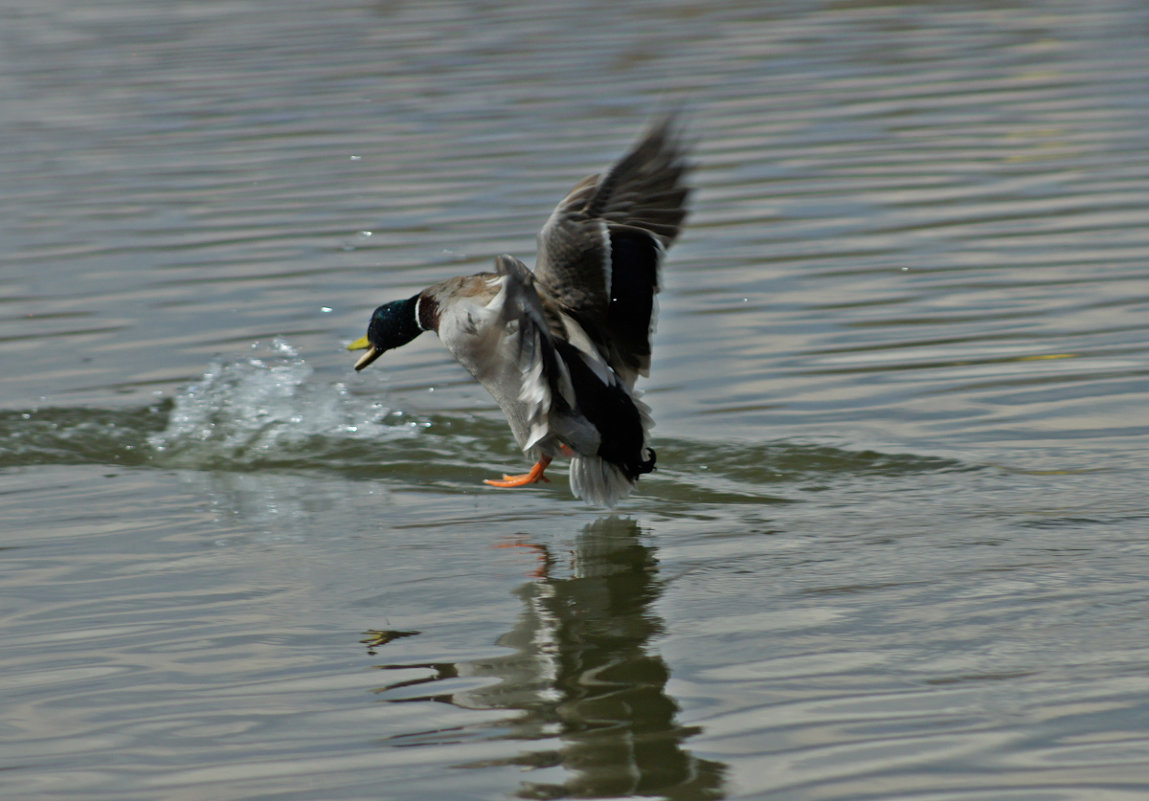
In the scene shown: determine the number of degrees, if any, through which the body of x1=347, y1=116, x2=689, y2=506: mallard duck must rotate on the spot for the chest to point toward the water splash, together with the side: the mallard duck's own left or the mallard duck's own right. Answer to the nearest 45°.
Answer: approximately 45° to the mallard duck's own right

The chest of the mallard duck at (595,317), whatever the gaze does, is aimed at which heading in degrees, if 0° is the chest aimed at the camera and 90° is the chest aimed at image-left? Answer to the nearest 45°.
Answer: approximately 90°
